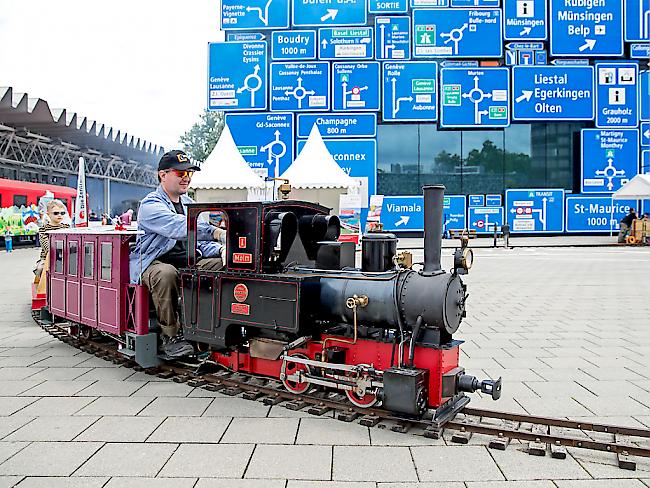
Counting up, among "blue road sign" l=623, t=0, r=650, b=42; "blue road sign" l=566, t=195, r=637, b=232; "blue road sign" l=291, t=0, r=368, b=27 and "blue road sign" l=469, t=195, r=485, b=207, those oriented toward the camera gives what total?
4

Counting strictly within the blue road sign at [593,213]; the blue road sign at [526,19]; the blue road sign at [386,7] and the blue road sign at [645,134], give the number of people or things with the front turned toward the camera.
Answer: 4

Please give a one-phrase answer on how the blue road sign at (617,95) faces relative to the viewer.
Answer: facing the viewer

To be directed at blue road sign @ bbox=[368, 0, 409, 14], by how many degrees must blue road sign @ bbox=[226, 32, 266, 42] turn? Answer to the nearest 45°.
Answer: approximately 90° to its left

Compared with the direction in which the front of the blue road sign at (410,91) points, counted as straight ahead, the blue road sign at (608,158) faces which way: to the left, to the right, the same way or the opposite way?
the same way

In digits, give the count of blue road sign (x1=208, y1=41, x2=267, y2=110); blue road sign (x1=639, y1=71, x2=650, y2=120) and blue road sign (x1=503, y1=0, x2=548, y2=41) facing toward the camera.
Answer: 3

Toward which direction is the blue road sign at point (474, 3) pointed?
toward the camera

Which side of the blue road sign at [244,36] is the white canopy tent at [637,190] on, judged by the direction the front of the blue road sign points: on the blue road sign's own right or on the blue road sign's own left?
on the blue road sign's own left

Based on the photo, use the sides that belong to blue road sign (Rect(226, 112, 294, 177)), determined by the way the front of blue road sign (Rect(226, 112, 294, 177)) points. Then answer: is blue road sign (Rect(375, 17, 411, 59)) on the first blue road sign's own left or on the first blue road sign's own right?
on the first blue road sign's own left

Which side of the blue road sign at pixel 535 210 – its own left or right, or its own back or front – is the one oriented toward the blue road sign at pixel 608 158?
left

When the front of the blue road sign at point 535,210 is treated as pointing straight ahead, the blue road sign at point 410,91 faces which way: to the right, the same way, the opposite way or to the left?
the same way

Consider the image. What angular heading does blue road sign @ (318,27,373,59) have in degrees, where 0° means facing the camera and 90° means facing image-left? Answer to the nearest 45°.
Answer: approximately 0°

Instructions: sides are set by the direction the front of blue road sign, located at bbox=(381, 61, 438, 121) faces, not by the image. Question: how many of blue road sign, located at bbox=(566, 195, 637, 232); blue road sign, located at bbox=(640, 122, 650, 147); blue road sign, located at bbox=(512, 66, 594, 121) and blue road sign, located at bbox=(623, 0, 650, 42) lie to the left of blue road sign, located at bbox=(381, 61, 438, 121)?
4

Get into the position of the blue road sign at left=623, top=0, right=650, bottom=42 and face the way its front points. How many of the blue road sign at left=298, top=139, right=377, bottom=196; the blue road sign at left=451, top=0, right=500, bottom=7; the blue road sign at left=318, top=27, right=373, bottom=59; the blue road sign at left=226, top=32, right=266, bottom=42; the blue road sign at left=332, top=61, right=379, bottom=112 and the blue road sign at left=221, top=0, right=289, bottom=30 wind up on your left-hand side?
0

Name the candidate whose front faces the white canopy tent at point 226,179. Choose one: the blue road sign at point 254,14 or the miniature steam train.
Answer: the blue road sign

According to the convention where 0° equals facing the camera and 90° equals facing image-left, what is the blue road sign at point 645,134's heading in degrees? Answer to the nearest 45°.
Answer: approximately 0°

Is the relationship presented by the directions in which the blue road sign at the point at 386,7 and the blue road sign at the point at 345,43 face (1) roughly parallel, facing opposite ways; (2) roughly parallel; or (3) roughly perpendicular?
roughly parallel
